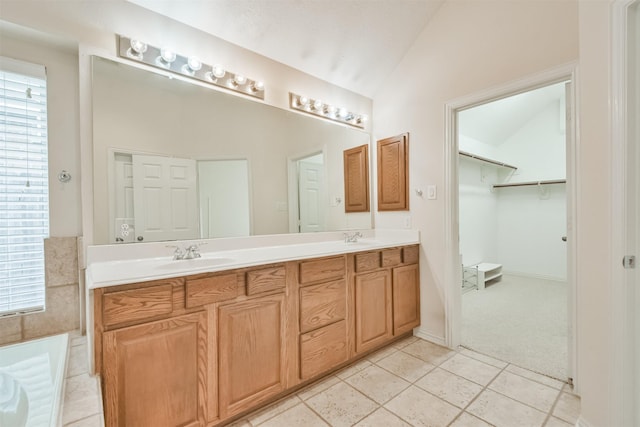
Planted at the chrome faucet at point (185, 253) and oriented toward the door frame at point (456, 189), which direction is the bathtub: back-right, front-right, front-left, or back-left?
back-right

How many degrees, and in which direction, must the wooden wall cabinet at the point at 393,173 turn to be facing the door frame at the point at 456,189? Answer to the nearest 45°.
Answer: approximately 90° to its left

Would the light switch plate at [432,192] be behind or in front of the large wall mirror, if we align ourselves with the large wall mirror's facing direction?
in front

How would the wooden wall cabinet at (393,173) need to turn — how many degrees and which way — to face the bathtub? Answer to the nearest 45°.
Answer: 0° — it already faces it

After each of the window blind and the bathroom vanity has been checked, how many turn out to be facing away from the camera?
0

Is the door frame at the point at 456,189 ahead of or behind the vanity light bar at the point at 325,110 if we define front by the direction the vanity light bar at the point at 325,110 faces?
ahead

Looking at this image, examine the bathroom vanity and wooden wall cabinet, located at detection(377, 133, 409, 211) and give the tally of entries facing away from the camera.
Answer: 0

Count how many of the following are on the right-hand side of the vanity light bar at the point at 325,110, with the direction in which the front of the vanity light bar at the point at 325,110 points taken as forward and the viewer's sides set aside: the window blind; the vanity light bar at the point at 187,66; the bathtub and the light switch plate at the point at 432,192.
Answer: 3

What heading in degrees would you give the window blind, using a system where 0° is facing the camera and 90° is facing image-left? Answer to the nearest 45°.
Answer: approximately 315°
